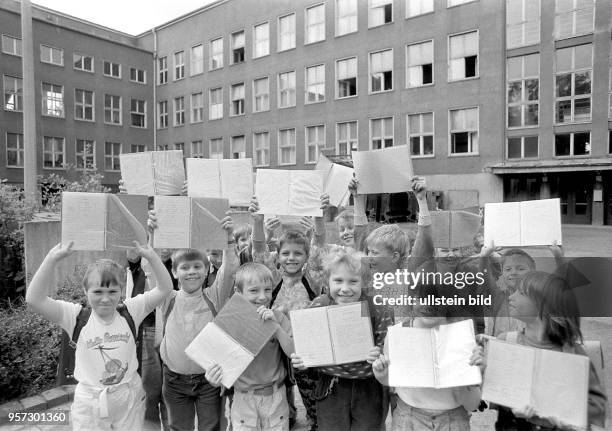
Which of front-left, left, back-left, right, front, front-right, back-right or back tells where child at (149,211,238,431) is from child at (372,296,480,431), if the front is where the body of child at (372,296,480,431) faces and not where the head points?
right

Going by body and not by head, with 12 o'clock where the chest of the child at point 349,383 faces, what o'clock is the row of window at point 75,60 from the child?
The row of window is roughly at 5 o'clock from the child.

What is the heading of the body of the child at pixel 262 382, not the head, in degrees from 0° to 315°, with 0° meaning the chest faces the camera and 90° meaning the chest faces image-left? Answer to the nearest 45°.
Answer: approximately 0°

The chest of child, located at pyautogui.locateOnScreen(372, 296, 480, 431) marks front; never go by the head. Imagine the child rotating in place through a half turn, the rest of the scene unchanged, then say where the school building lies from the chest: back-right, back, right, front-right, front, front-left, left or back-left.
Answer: front

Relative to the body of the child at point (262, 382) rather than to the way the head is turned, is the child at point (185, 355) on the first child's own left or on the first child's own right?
on the first child's own right

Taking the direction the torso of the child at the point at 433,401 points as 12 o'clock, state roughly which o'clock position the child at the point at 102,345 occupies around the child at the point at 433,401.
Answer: the child at the point at 102,345 is roughly at 3 o'clock from the child at the point at 433,401.

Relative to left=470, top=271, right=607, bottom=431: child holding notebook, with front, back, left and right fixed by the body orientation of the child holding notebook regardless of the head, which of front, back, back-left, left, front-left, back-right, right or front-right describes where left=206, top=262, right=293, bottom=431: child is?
front-right

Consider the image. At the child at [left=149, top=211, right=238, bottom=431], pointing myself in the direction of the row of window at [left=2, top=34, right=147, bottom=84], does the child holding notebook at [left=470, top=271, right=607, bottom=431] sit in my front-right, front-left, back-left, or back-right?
back-right

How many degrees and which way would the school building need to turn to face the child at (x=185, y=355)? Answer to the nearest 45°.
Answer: approximately 45° to its left

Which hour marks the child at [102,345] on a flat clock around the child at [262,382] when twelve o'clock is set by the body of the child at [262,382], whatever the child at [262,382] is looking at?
the child at [102,345] is roughly at 3 o'clock from the child at [262,382].
